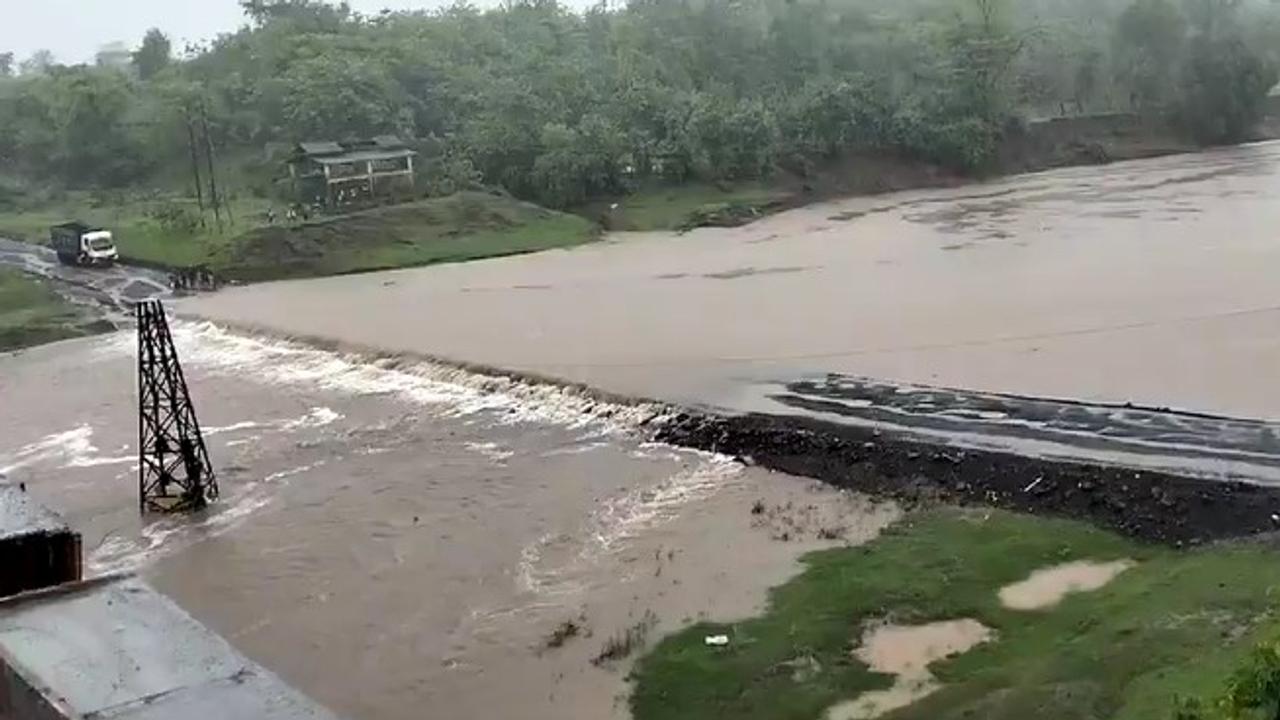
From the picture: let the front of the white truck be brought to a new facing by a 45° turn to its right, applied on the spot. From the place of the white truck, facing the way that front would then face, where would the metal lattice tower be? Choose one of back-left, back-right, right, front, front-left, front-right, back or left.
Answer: front

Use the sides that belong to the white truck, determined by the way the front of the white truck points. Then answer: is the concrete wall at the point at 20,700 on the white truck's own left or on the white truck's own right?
on the white truck's own right

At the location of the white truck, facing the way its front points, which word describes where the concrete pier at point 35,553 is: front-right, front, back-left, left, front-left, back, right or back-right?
front-right

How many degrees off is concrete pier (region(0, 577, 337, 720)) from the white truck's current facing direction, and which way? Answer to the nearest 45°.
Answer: approximately 45° to its right

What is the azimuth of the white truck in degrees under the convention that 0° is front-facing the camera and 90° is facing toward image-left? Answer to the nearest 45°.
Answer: approximately 315°
